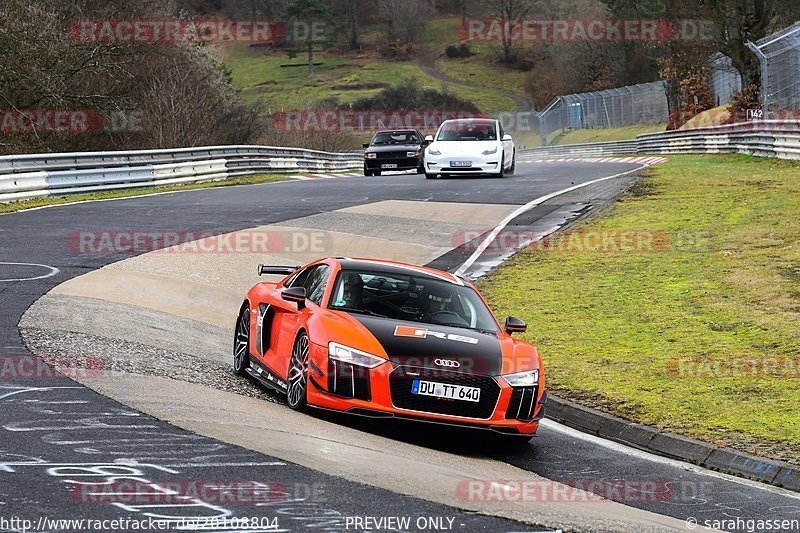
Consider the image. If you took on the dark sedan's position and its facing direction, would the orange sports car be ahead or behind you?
ahead

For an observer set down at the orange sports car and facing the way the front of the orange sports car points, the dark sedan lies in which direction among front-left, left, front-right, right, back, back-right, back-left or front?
back-left

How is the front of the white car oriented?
toward the camera

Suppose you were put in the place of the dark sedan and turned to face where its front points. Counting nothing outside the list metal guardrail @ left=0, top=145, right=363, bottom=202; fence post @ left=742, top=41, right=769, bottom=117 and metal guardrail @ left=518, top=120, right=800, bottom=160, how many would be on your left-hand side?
2

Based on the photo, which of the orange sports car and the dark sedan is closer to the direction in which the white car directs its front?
the orange sports car

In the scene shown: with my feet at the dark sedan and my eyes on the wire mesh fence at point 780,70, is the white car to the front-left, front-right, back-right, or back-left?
front-right

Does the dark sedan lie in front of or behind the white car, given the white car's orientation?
behind

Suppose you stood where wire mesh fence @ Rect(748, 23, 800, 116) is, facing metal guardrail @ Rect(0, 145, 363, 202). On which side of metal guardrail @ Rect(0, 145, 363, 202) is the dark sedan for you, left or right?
right

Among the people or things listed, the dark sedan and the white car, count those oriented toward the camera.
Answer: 2

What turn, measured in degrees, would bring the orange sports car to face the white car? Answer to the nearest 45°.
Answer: approximately 135° to its left

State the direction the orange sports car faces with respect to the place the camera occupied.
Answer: facing the viewer and to the right of the viewer

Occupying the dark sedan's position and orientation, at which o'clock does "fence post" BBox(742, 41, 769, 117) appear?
The fence post is roughly at 9 o'clock from the dark sedan.

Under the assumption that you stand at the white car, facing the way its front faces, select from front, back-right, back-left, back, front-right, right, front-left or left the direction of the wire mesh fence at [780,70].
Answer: back-left

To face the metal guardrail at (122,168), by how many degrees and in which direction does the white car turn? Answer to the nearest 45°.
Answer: approximately 90° to its right

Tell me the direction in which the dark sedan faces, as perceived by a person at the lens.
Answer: facing the viewer

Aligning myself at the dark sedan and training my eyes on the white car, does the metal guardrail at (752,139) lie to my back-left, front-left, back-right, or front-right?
front-left

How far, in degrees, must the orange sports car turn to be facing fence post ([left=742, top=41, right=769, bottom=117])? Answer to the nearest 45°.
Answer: approximately 90° to its left
